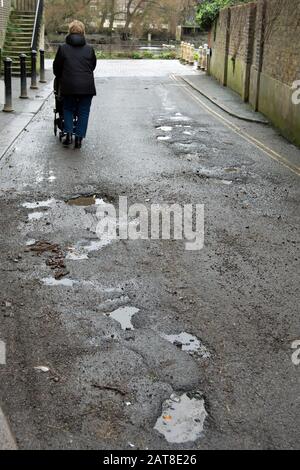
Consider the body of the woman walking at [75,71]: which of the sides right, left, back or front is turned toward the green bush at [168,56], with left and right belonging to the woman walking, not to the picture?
front

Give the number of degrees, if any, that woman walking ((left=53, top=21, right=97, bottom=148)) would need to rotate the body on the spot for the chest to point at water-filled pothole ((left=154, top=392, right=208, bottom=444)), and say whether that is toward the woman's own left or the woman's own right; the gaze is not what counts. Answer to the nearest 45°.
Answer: approximately 180°

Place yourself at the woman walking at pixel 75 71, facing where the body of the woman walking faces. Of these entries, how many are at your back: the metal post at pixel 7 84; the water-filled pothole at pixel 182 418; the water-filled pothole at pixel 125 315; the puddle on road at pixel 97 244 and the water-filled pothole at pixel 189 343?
4

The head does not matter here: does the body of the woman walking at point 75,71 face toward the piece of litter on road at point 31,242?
no

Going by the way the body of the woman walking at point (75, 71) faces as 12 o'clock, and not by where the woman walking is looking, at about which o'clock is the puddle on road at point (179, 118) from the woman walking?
The puddle on road is roughly at 1 o'clock from the woman walking.

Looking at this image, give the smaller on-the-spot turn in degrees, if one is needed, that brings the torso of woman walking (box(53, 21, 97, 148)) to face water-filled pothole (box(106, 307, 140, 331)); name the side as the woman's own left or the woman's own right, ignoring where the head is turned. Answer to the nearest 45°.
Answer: approximately 180°

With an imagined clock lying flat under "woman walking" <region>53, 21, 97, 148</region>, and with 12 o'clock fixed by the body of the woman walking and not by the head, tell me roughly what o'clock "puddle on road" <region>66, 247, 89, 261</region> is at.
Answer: The puddle on road is roughly at 6 o'clock from the woman walking.

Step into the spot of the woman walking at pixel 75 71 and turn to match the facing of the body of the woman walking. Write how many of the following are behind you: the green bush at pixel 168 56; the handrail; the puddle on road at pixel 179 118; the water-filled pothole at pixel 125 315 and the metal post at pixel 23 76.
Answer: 1

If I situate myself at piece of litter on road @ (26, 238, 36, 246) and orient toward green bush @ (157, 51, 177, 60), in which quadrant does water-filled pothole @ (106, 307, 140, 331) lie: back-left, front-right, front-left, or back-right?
back-right

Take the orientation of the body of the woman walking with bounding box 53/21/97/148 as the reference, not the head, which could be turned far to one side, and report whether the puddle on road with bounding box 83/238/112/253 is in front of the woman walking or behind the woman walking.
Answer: behind

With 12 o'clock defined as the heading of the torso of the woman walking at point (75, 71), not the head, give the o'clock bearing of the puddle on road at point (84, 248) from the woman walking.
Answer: The puddle on road is roughly at 6 o'clock from the woman walking.

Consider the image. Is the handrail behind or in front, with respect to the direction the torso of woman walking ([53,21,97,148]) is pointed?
in front

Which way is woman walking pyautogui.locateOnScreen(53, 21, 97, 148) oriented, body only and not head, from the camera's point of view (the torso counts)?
away from the camera

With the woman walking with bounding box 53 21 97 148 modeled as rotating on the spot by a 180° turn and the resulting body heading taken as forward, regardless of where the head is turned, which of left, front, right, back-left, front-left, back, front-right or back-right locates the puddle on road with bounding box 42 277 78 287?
front

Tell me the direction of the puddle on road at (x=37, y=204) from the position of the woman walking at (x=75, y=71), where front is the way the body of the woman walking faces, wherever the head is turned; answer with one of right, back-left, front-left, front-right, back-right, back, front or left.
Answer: back

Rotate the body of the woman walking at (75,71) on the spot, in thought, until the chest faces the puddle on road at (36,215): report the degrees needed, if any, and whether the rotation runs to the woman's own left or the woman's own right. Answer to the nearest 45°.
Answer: approximately 180°

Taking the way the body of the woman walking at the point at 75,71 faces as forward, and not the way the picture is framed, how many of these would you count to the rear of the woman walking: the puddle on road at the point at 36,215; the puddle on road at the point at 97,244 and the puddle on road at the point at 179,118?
2
